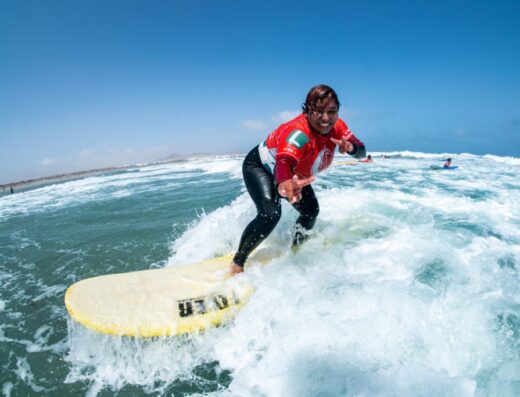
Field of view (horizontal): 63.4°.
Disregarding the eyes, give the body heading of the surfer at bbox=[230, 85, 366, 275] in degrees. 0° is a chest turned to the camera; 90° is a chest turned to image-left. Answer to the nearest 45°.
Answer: approximately 315°
